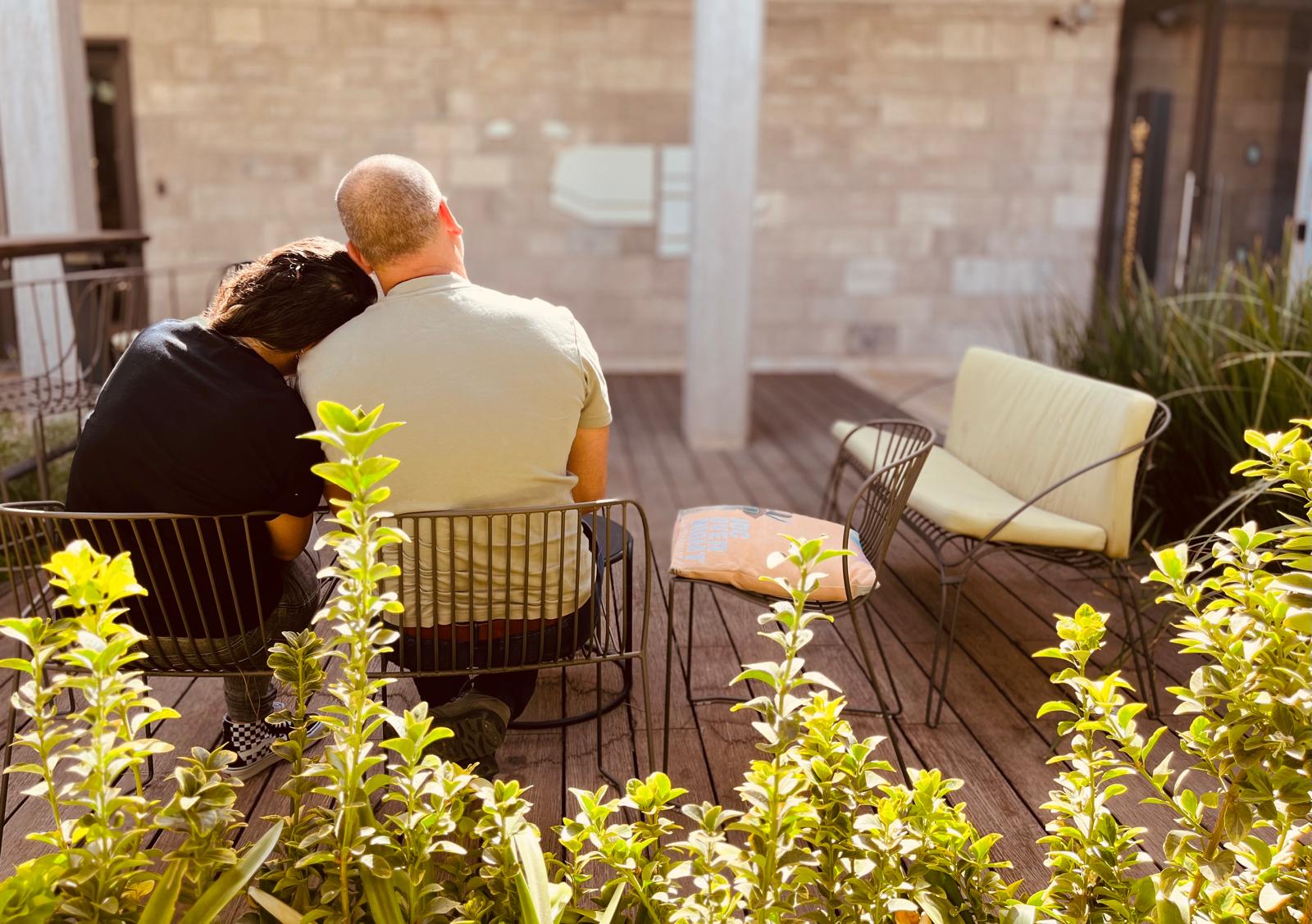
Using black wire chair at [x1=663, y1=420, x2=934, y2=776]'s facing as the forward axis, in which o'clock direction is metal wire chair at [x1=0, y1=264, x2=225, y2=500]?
The metal wire chair is roughly at 1 o'clock from the black wire chair.

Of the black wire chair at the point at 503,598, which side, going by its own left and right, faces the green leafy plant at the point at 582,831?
back

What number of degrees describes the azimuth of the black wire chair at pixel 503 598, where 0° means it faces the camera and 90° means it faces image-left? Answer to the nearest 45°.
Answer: approximately 180°

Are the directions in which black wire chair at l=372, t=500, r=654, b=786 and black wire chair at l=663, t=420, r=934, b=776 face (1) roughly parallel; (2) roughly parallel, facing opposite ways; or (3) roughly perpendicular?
roughly perpendicular

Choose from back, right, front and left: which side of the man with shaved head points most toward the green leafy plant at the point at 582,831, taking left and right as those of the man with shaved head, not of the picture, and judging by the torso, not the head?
back

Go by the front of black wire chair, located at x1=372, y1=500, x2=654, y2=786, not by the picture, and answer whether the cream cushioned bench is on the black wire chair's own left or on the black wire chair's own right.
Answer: on the black wire chair's own right

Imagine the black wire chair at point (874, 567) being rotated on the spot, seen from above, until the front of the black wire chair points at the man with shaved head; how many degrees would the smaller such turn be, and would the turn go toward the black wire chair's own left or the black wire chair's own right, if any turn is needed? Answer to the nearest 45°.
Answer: approximately 45° to the black wire chair's own left

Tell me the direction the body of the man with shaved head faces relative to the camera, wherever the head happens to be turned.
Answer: away from the camera

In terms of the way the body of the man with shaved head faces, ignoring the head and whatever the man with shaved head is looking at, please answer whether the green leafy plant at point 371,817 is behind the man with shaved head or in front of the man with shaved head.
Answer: behind

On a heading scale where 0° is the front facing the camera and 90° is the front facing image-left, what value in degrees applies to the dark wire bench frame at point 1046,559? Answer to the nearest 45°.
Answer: approximately 45°

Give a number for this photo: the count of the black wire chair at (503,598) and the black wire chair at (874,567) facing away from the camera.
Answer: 1

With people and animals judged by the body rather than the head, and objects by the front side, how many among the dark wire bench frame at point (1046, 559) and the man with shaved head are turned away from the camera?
1

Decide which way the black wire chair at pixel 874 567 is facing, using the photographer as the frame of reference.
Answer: facing to the left of the viewer
